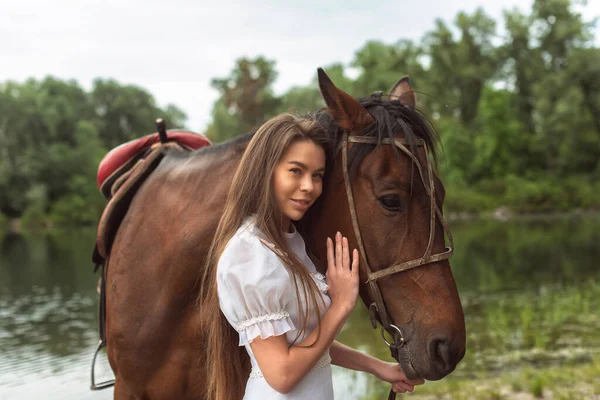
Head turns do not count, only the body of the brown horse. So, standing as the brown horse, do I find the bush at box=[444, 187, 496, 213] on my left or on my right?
on my left

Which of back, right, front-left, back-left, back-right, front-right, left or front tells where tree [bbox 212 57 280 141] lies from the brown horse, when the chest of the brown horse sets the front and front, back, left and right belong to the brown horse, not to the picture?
back-left

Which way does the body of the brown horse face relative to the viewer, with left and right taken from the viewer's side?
facing the viewer and to the right of the viewer
